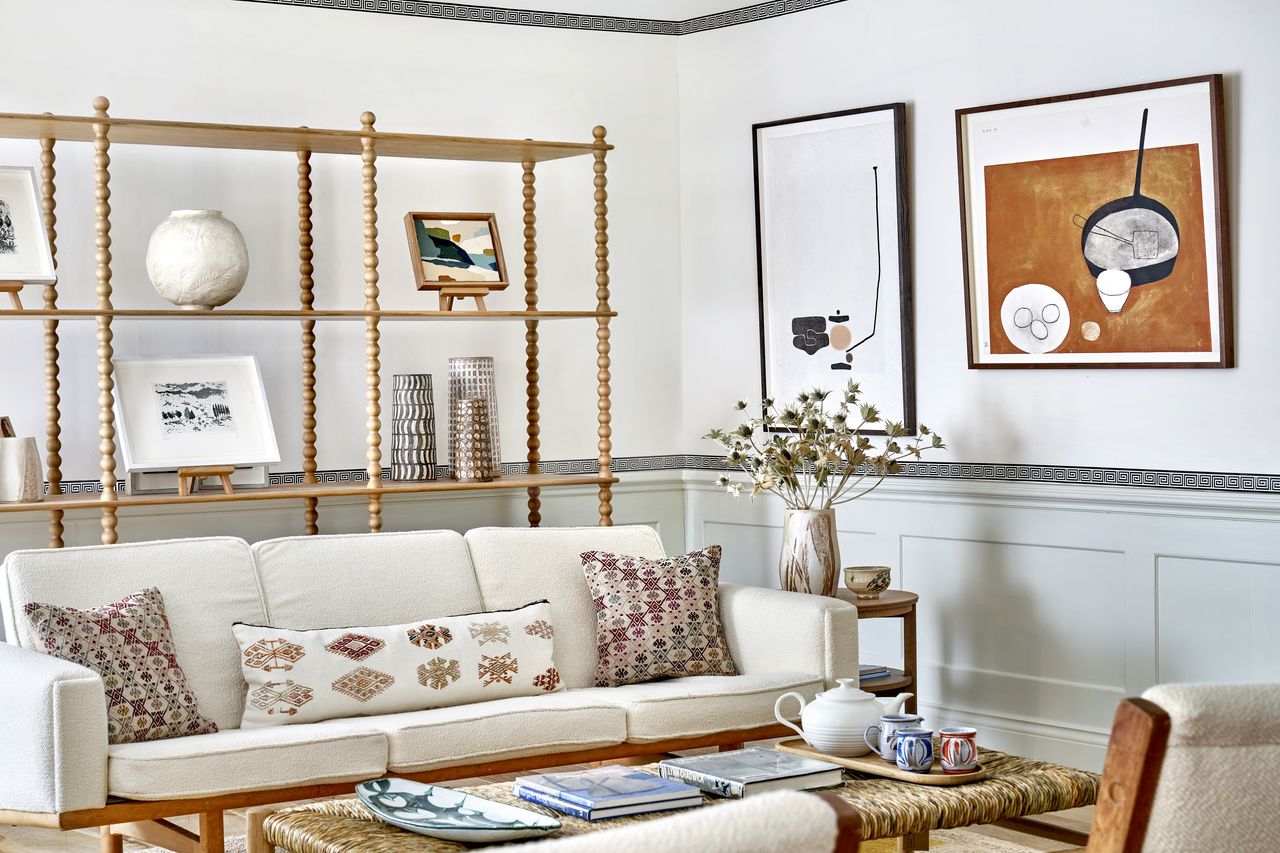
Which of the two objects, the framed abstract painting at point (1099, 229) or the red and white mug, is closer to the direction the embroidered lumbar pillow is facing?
the red and white mug

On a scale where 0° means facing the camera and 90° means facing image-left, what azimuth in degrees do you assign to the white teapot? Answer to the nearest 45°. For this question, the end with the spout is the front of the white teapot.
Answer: approximately 270°

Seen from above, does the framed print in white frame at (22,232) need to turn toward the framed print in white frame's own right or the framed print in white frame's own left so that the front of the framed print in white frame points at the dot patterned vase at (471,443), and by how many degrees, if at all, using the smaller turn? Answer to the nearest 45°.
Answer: approximately 90° to the framed print in white frame's own left

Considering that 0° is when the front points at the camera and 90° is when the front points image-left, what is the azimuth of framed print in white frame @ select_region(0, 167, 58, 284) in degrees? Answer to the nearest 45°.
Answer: approximately 0°

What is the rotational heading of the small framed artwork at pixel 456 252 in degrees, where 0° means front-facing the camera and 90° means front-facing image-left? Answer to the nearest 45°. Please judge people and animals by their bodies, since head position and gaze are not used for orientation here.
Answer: approximately 315°

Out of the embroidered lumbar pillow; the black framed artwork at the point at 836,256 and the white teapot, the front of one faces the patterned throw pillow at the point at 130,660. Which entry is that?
the black framed artwork

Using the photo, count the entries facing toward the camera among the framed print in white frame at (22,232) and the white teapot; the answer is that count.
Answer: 1

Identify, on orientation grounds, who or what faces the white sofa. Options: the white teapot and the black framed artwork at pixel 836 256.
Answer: the black framed artwork

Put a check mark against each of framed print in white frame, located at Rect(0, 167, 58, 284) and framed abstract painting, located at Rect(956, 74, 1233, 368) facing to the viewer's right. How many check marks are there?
0

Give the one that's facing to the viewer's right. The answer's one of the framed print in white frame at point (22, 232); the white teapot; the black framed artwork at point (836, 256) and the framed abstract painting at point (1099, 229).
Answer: the white teapot

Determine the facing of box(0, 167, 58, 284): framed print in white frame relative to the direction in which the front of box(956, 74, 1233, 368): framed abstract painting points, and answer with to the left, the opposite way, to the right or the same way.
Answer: to the left

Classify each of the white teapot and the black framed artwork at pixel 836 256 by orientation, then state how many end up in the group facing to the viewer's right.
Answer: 1
